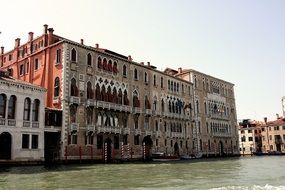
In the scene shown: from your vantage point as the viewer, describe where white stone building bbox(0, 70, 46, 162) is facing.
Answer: facing the viewer and to the right of the viewer

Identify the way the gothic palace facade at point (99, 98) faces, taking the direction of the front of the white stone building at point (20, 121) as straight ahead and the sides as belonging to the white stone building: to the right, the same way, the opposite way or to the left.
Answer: the same way

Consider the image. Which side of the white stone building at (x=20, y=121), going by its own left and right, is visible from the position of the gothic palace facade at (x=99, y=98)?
left

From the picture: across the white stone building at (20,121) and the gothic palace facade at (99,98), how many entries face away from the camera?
0

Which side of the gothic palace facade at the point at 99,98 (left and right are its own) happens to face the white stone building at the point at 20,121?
right
